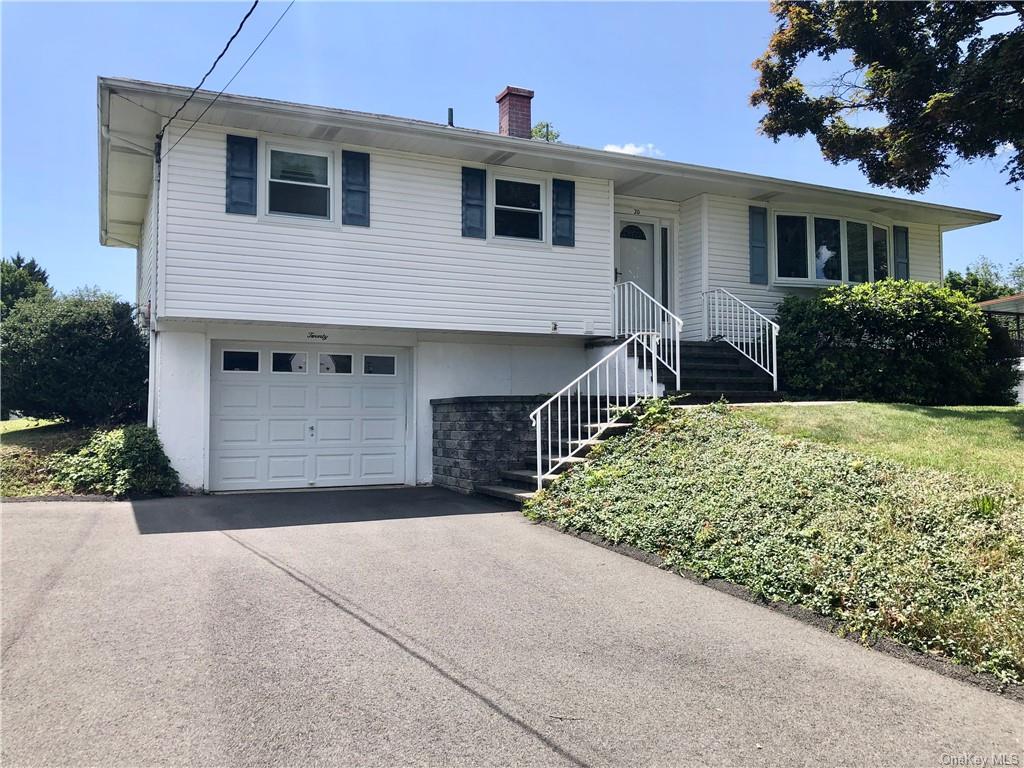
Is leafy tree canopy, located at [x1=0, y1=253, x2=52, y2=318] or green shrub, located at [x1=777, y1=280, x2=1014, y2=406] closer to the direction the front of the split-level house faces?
the green shrub

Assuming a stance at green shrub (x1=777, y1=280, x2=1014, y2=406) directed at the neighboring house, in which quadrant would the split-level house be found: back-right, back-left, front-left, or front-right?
back-left

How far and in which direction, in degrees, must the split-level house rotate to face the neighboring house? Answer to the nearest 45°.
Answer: approximately 45° to its left

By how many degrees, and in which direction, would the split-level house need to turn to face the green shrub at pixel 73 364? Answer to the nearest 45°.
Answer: approximately 135° to its right

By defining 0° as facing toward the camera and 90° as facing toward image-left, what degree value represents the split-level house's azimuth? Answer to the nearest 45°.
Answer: approximately 315°

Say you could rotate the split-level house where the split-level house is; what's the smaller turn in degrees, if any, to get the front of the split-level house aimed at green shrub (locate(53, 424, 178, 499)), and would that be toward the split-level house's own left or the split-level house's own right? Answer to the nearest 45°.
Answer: approximately 135° to the split-level house's own right
